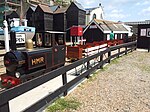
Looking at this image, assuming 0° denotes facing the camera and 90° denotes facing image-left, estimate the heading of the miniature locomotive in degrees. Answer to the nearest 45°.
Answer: approximately 45°

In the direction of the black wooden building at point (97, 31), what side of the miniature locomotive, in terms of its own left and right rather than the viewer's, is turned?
back

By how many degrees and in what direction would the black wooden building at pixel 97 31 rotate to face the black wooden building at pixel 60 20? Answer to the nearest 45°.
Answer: approximately 90° to its right

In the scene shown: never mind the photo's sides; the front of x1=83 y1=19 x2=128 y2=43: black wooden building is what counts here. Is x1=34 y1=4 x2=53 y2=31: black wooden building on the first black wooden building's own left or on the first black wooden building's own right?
on the first black wooden building's own right

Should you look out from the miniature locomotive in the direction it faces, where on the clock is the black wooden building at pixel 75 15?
The black wooden building is roughly at 5 o'clock from the miniature locomotive.

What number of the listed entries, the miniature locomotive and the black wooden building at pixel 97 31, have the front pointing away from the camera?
0

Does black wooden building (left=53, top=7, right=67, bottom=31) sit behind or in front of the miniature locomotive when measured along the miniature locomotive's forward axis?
behind

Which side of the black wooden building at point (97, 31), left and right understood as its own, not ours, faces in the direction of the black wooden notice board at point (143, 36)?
left

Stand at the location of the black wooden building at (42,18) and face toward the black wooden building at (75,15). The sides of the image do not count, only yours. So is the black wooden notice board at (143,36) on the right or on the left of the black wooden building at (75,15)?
right

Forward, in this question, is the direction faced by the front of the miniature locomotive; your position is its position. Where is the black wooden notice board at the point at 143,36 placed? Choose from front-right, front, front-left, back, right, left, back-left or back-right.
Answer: back

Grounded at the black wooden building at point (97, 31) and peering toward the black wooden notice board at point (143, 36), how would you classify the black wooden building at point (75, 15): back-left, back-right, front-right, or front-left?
back-left
